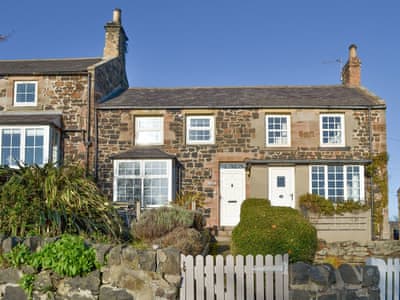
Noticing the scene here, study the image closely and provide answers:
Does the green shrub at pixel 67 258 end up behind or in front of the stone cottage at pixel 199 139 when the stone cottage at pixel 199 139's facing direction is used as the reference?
in front

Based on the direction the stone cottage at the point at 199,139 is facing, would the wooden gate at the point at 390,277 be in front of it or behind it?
in front

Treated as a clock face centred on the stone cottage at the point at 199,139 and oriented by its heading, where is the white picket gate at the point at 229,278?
The white picket gate is roughly at 12 o'clock from the stone cottage.

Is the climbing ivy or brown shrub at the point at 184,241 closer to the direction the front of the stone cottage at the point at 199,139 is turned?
the brown shrub

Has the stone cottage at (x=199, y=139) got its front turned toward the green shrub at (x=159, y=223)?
yes

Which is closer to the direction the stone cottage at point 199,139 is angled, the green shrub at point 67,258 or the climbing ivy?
the green shrub

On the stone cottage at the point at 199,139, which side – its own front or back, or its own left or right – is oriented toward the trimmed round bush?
front

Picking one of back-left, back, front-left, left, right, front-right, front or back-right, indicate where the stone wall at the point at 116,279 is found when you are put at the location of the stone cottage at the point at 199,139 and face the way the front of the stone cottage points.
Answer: front

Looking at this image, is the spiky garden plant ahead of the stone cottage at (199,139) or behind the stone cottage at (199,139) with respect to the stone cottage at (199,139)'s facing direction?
ahead

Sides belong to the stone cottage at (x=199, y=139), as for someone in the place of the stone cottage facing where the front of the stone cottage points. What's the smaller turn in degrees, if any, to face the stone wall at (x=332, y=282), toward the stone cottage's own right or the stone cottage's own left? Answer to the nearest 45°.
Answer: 0° — it already faces it

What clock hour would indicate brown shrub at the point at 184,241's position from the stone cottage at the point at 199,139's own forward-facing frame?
The brown shrub is roughly at 12 o'clock from the stone cottage.

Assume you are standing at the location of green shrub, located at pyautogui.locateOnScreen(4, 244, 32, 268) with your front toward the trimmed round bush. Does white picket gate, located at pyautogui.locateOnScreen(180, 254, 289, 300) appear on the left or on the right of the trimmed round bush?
right

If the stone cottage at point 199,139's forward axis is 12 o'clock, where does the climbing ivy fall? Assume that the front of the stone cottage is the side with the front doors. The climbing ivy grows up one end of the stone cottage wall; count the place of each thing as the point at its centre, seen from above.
The climbing ivy is roughly at 9 o'clock from the stone cottage.

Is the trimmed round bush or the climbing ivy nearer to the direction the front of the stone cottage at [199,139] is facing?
the trimmed round bush

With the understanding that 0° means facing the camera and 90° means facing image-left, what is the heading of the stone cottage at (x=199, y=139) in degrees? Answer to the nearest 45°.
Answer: approximately 0°
